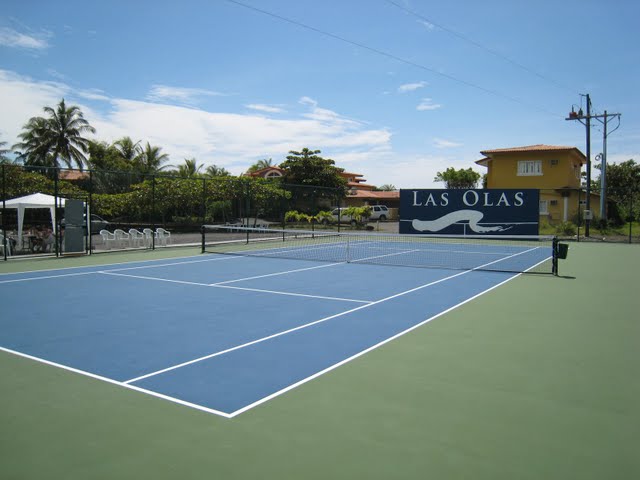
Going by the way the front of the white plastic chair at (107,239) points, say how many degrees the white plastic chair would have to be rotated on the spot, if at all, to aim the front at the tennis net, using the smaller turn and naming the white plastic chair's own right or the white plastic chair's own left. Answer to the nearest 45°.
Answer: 0° — it already faces it

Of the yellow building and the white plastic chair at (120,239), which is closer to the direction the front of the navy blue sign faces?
the white plastic chair

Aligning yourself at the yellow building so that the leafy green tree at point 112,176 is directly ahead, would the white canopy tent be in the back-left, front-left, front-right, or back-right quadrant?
front-left

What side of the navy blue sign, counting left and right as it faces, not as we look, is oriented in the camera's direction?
front

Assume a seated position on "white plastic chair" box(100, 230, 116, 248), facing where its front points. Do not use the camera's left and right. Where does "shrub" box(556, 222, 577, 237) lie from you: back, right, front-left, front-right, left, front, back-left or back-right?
front-left

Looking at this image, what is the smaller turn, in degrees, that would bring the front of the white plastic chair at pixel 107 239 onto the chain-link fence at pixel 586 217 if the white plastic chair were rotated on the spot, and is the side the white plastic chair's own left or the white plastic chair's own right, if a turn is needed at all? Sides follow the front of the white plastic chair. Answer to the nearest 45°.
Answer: approximately 45° to the white plastic chair's own left

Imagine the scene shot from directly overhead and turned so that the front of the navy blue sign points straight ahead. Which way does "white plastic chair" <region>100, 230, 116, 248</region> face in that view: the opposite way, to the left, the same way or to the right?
to the left

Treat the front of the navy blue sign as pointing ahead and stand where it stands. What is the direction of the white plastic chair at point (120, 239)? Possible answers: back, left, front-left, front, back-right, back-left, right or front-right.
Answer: front-right

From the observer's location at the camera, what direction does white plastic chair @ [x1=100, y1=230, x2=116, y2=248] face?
facing the viewer and to the right of the viewer

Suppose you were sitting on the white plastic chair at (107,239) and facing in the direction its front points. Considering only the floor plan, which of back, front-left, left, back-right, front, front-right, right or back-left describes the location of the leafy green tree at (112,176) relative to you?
back-left

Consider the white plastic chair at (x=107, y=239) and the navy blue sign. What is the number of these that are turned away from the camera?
0

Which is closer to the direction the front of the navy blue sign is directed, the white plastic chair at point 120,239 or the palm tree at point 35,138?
the white plastic chair

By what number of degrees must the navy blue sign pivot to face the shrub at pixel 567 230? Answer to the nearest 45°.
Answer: approximately 90° to its left

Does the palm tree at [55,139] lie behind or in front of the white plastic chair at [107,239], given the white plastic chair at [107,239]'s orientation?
behind

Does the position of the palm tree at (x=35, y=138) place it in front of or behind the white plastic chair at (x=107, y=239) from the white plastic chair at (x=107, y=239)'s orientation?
behind
